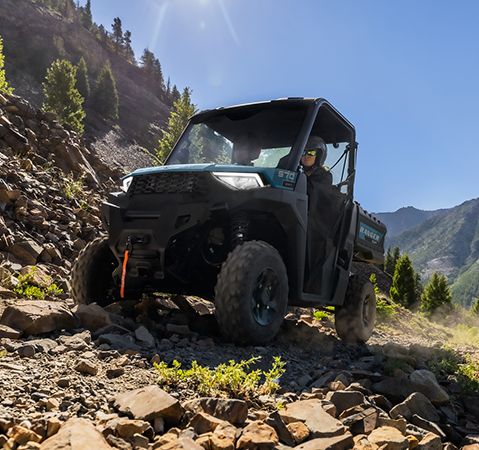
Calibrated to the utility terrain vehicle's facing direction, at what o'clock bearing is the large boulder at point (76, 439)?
The large boulder is roughly at 11 o'clock from the utility terrain vehicle.

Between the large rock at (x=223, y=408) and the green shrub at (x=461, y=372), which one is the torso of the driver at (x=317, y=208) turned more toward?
the large rock

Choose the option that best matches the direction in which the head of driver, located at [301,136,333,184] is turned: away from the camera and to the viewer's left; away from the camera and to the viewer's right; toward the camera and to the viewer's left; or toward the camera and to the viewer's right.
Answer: toward the camera and to the viewer's left

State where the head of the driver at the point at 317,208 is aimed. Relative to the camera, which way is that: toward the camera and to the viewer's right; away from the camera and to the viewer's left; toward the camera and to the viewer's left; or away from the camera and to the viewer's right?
toward the camera and to the viewer's left

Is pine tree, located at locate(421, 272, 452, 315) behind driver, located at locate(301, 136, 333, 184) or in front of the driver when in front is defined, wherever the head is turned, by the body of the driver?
behind

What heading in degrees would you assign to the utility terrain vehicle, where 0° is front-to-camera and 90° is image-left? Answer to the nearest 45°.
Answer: approximately 45°

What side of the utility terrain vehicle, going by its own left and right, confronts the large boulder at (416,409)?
left

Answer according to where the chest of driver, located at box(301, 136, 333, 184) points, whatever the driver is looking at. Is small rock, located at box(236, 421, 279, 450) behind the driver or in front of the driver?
in front

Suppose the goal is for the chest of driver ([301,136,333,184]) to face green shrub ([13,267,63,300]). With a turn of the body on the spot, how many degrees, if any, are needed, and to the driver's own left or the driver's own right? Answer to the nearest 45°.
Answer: approximately 45° to the driver's own right

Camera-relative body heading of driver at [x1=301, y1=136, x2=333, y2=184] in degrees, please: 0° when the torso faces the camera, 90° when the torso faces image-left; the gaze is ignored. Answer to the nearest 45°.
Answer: approximately 45°

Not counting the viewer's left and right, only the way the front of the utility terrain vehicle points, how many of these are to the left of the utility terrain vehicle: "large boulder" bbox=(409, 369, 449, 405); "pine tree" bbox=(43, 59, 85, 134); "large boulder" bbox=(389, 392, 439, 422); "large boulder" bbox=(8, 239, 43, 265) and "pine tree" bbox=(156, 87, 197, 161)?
2

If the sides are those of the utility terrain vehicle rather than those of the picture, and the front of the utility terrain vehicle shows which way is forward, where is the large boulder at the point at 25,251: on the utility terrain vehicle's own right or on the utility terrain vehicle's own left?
on the utility terrain vehicle's own right

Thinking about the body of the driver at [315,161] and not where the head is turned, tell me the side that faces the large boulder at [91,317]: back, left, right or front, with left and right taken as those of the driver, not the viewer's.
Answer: front

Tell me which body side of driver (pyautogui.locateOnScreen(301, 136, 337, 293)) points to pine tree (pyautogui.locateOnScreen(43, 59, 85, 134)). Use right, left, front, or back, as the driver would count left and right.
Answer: right
